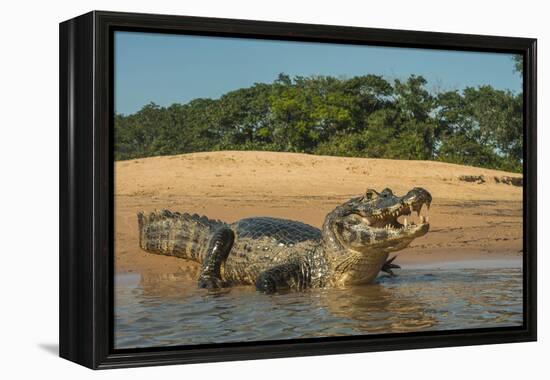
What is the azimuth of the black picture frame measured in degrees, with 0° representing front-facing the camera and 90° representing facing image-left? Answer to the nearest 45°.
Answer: approximately 315°
